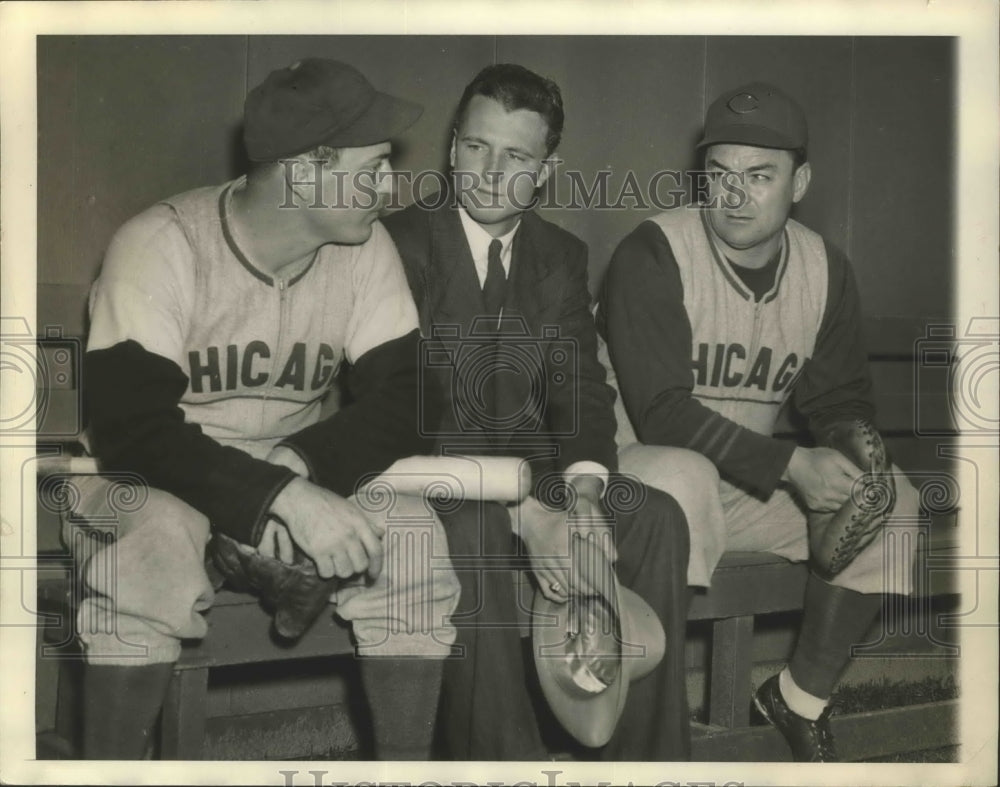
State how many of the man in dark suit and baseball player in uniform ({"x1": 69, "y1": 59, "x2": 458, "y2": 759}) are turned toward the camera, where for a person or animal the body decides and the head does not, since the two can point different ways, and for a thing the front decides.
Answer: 2

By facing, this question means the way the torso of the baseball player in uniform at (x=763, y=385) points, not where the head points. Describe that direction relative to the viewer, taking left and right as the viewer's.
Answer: facing the viewer and to the right of the viewer

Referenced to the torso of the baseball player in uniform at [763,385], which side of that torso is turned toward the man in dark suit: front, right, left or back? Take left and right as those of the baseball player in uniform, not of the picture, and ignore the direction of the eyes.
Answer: right

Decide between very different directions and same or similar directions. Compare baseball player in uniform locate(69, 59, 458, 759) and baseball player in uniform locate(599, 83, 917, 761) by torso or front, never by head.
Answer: same or similar directions

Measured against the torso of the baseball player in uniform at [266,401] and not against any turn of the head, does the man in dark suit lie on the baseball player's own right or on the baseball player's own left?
on the baseball player's own left

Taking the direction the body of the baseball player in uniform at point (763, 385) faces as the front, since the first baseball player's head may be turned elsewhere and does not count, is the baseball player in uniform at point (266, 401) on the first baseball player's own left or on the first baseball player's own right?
on the first baseball player's own right

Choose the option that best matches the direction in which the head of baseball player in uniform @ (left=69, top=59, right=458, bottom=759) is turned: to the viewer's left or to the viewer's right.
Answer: to the viewer's right

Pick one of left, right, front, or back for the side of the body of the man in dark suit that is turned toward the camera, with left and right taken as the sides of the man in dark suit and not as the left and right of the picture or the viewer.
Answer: front

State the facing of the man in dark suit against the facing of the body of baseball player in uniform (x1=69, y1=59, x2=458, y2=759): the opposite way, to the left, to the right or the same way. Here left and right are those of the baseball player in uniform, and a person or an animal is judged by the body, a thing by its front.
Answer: the same way

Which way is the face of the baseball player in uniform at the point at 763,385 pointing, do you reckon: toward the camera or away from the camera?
toward the camera

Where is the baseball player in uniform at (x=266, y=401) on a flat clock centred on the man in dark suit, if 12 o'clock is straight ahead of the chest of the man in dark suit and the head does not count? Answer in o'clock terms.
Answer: The baseball player in uniform is roughly at 2 o'clock from the man in dark suit.
